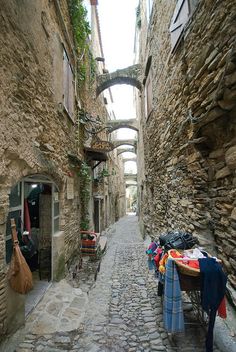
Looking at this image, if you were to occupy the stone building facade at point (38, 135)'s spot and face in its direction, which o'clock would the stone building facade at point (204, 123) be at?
the stone building facade at point (204, 123) is roughly at 1 o'clock from the stone building facade at point (38, 135).

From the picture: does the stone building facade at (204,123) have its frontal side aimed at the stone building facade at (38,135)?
yes

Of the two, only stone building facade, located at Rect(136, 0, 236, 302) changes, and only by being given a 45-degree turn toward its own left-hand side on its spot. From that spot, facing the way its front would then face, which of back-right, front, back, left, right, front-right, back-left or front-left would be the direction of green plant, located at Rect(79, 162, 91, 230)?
right

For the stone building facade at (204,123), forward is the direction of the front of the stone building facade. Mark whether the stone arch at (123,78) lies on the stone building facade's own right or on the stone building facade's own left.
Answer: on the stone building facade's own right

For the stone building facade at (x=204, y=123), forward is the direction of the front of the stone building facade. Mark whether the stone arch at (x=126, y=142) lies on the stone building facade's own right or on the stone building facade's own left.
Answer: on the stone building facade's own right

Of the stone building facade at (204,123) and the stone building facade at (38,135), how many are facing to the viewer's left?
1

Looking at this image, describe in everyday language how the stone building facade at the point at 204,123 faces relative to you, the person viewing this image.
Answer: facing to the left of the viewer

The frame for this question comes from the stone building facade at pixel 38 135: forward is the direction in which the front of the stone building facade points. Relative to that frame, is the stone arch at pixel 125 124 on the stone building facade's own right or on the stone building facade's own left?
on the stone building facade's own left

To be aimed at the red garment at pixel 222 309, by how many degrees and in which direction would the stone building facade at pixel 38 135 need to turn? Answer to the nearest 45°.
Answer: approximately 45° to its right

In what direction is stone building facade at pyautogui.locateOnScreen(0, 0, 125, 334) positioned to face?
to the viewer's right
